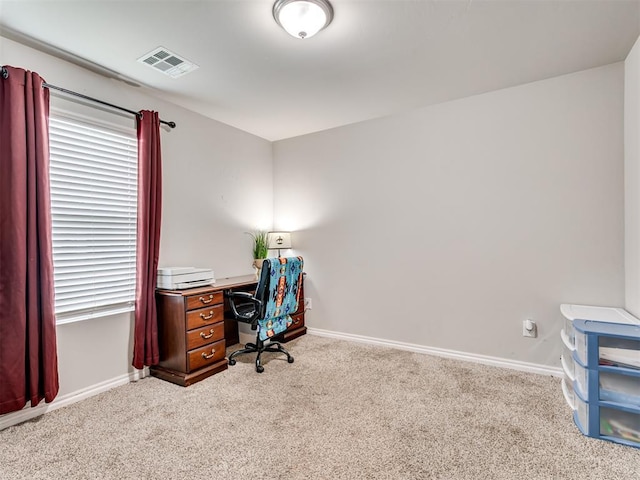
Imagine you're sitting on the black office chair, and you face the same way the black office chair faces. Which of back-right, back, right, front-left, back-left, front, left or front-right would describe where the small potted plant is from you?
front-right

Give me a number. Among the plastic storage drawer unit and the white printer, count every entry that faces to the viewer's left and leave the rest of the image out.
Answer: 1

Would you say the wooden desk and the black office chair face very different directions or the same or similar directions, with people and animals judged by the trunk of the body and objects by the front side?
very different directions

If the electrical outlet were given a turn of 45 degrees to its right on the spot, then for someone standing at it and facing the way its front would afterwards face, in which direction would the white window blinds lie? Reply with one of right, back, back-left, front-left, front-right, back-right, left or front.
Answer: front

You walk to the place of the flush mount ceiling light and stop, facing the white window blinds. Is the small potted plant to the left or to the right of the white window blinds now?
right

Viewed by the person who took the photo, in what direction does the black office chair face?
facing away from the viewer and to the left of the viewer

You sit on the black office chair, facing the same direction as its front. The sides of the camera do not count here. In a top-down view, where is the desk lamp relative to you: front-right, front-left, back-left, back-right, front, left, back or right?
front-right

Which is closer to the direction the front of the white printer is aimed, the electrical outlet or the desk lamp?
the electrical outlet

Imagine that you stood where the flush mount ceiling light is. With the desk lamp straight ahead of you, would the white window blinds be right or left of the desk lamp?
left

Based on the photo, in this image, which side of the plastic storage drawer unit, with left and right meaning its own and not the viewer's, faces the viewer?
left

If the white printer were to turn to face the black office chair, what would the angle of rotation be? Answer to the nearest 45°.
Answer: approximately 45° to its left

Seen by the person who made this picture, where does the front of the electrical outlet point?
facing the viewer

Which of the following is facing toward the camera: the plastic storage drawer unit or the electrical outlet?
the electrical outlet

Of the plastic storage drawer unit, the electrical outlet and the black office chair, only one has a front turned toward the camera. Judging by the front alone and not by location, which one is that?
the electrical outlet

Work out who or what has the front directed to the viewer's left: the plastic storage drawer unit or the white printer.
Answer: the plastic storage drawer unit

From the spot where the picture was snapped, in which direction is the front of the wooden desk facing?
facing the viewer and to the right of the viewer

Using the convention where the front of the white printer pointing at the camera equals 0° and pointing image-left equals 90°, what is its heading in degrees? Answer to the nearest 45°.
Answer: approximately 315°

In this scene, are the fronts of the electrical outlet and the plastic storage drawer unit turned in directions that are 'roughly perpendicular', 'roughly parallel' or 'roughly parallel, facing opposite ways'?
roughly perpendicular

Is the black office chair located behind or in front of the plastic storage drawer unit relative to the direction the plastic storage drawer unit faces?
in front
